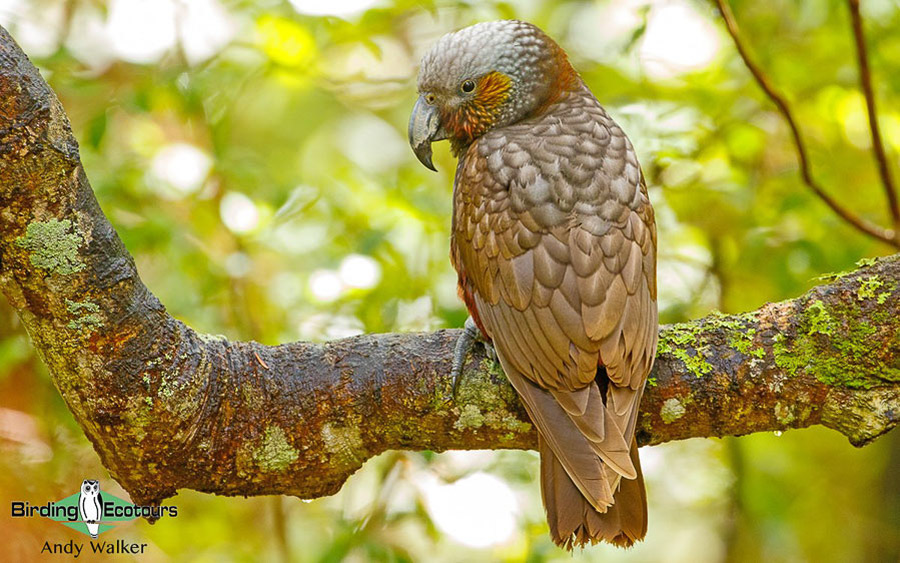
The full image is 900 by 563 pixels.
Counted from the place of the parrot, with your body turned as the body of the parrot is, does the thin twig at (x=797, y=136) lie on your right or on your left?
on your right

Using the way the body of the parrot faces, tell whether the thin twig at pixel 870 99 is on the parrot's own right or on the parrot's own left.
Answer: on the parrot's own right

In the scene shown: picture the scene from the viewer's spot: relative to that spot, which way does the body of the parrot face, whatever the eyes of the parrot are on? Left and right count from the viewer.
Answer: facing away from the viewer and to the left of the viewer
